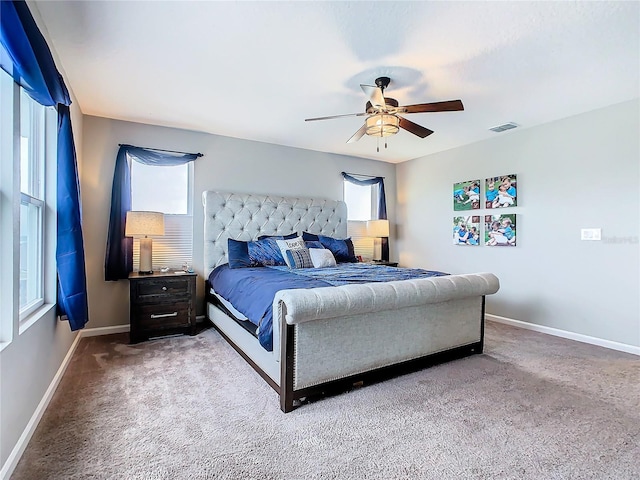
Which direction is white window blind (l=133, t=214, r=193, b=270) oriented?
toward the camera

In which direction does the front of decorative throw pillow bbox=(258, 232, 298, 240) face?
toward the camera

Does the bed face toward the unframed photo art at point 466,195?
no

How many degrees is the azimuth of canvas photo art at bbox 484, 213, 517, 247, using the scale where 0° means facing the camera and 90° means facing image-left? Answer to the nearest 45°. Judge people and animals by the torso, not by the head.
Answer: approximately 45°

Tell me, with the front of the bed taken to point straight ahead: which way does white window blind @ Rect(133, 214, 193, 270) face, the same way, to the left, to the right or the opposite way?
the same way

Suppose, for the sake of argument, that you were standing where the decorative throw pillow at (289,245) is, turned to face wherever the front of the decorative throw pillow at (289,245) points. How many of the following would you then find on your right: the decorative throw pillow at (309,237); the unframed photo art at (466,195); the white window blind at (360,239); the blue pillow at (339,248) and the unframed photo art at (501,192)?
0

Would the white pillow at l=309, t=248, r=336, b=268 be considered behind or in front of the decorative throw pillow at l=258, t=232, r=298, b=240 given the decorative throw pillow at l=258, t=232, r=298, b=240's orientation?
in front

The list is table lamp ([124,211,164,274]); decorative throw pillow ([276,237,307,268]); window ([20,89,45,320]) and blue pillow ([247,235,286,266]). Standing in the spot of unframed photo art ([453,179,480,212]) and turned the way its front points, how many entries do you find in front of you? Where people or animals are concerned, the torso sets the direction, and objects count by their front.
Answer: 4

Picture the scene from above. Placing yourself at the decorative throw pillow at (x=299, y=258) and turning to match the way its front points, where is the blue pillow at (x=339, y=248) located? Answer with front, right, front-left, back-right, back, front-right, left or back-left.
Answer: left

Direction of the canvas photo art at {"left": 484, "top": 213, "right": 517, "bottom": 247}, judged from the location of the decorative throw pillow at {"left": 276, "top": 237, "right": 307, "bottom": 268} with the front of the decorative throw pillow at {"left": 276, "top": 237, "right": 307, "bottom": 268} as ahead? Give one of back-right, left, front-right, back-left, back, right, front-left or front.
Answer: left

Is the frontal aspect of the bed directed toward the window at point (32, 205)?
no

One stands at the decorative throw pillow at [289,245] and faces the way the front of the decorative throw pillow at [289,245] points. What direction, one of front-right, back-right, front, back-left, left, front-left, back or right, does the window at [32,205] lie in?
front-right

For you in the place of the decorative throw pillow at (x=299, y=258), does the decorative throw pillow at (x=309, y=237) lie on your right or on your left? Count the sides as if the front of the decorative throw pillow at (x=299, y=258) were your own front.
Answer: on your left

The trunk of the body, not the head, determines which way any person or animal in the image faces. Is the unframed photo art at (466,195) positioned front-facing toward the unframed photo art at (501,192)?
no

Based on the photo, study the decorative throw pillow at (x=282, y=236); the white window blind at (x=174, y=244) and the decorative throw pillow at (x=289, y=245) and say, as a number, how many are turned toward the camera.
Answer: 3

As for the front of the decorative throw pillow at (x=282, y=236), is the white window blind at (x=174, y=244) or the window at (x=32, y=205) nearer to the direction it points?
the window

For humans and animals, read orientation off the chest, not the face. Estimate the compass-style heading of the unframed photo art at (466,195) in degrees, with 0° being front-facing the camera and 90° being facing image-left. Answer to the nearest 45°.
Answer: approximately 45°

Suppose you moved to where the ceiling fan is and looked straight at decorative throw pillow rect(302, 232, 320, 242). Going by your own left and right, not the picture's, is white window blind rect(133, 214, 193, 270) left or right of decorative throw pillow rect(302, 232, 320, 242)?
left

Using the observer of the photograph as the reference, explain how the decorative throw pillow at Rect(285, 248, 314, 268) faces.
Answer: facing the viewer and to the right of the viewer

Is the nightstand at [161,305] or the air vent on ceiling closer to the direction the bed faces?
the air vent on ceiling

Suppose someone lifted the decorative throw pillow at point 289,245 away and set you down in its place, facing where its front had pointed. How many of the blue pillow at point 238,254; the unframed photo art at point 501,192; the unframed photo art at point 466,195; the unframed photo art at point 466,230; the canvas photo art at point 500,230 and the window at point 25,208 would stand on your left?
4

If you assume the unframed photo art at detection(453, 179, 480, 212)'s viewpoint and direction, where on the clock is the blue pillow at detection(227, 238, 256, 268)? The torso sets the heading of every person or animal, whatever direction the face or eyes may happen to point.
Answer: The blue pillow is roughly at 12 o'clock from the unframed photo art.
